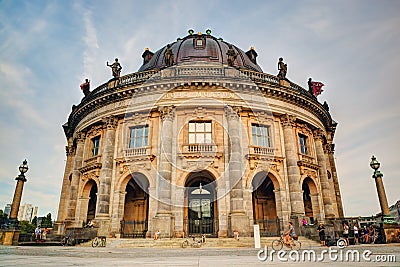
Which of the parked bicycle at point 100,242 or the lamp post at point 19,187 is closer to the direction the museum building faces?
the parked bicycle

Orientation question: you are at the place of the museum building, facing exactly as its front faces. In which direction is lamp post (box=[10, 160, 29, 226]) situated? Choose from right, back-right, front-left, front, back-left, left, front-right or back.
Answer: right

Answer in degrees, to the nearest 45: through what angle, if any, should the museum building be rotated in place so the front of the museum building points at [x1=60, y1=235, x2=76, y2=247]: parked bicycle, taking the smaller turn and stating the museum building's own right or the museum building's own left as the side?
approximately 90° to the museum building's own right

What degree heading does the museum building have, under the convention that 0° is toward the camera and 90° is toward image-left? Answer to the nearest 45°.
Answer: approximately 0°

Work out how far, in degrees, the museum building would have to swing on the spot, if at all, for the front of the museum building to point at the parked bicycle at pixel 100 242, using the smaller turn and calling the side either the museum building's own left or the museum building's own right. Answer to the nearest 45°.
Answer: approximately 45° to the museum building's own right

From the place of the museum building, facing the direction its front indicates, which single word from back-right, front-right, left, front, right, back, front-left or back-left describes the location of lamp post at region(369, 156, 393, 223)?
left
